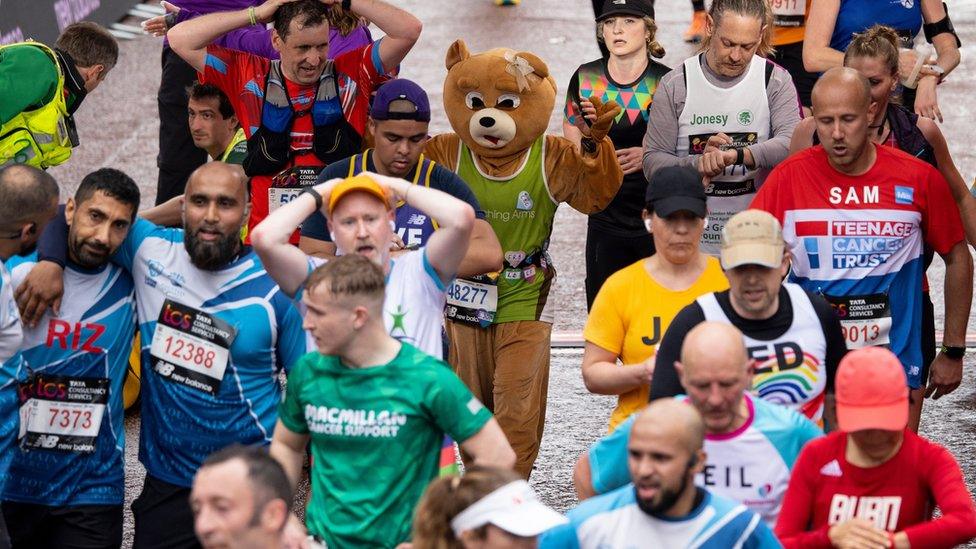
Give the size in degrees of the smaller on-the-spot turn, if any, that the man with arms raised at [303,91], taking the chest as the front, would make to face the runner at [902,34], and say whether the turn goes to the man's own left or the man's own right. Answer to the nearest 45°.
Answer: approximately 90° to the man's own left

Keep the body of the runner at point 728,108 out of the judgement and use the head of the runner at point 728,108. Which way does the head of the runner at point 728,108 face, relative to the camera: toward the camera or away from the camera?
toward the camera

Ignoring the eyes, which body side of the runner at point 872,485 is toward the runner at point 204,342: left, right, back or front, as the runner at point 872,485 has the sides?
right

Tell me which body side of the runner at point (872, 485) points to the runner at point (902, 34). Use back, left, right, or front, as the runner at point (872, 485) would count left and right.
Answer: back

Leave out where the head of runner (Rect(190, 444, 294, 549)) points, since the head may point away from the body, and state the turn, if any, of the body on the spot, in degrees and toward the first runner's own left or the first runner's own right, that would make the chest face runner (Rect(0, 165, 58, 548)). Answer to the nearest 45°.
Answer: approximately 90° to the first runner's own right

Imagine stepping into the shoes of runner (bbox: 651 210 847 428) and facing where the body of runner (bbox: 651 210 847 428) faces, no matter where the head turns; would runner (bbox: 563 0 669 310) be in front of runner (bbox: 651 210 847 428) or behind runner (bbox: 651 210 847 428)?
behind

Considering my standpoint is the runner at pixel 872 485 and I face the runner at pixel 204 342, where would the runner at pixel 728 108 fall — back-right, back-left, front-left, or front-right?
front-right

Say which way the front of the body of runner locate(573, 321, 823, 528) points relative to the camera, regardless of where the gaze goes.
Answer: toward the camera

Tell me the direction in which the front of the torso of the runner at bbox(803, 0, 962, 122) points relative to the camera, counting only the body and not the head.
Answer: toward the camera

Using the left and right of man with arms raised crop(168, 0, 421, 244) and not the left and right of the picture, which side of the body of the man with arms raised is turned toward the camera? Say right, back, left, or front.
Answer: front

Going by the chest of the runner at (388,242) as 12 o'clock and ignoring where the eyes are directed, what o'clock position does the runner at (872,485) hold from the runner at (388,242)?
the runner at (872,485) is roughly at 10 o'clock from the runner at (388,242).

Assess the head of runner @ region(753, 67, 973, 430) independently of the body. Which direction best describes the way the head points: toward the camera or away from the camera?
toward the camera

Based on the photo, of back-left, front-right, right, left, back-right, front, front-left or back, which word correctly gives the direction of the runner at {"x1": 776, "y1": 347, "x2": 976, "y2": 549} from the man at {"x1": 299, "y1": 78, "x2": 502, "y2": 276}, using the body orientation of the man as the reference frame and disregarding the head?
front-left
